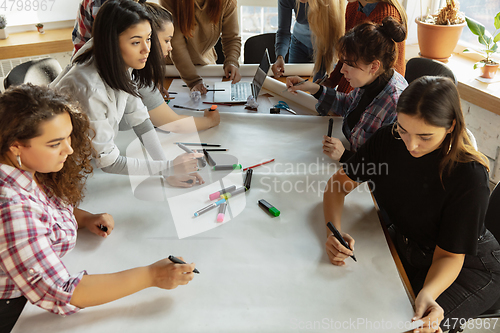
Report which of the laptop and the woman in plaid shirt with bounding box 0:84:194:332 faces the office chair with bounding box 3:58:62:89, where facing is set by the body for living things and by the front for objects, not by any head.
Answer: the laptop

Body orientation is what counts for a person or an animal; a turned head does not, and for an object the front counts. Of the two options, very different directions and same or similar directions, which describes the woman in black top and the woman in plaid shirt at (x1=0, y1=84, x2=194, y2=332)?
very different directions

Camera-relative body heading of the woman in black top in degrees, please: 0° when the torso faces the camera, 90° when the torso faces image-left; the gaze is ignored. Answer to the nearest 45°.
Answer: approximately 45°

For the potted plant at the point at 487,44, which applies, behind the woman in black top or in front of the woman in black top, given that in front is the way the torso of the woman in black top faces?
behind

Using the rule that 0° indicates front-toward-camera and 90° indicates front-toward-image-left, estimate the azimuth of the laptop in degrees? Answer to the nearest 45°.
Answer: approximately 90°

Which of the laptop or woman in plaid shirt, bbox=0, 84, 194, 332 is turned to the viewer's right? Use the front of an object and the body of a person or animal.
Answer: the woman in plaid shirt

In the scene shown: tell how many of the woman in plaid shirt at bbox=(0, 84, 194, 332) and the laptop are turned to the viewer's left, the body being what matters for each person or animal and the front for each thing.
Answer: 1

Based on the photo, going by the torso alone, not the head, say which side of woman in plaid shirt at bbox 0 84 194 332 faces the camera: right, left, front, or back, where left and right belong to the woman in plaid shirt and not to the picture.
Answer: right

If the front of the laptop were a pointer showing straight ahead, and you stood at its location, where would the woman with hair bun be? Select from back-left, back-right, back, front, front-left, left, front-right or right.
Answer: back-left

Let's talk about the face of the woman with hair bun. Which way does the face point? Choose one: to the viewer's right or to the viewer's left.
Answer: to the viewer's left

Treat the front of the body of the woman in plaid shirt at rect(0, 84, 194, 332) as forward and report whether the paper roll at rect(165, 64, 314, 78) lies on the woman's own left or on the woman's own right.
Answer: on the woman's own left
